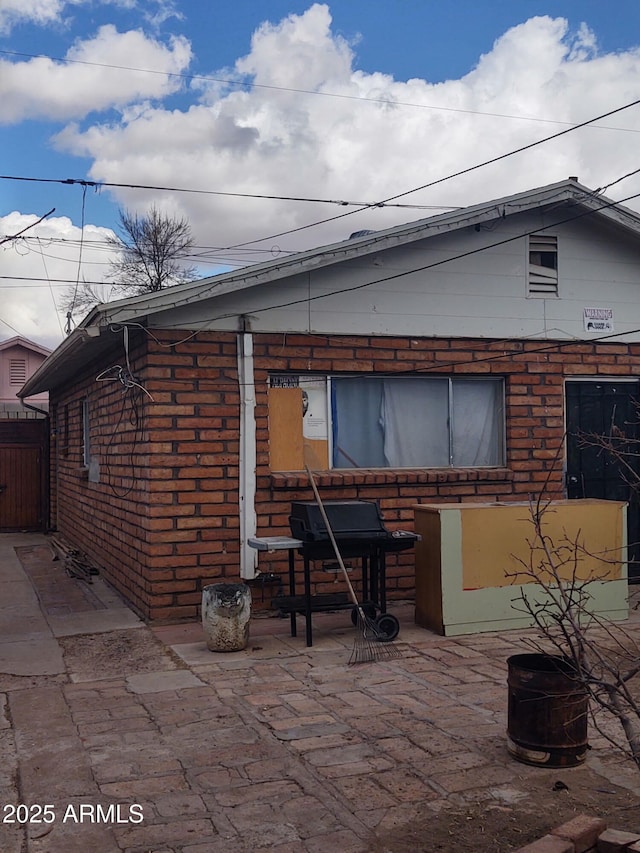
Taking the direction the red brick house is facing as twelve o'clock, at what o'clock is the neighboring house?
The neighboring house is roughly at 5 o'clock from the red brick house.

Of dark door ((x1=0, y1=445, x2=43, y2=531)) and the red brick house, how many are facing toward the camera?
2

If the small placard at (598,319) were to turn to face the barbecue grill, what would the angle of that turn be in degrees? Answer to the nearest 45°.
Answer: approximately 45° to its right

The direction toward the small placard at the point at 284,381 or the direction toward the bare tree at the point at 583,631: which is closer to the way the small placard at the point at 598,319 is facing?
the bare tree

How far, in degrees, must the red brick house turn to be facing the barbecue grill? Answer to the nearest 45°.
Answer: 0° — it already faces it

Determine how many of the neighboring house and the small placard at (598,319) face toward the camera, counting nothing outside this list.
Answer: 2

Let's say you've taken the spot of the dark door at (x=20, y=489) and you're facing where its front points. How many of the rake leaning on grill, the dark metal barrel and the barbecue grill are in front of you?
3

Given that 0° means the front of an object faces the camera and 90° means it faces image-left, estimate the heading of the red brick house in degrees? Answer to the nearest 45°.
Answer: approximately 0°

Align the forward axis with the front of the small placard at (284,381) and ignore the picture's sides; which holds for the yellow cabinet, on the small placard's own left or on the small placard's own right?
on the small placard's own left

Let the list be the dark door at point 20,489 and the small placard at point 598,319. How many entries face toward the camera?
2

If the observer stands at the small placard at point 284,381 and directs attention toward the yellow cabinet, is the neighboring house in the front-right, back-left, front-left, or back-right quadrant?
back-left
